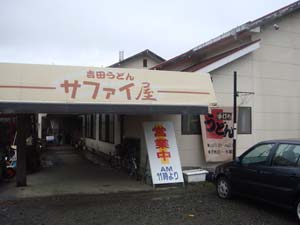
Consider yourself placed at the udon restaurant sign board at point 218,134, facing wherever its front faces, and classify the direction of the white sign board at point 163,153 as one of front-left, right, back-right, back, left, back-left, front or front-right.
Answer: front-right

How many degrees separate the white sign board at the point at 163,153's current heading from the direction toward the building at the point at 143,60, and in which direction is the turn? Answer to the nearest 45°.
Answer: approximately 180°

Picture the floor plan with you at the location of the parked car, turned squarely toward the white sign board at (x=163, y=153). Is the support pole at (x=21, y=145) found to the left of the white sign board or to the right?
left

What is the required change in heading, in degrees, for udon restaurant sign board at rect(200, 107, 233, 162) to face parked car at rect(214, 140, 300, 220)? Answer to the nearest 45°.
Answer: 0° — it already faces it

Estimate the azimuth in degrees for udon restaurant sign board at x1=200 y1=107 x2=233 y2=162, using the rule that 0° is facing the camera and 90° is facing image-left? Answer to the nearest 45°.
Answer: approximately 0°

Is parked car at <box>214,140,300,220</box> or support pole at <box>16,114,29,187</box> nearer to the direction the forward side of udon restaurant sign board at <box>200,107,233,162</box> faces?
the parked car

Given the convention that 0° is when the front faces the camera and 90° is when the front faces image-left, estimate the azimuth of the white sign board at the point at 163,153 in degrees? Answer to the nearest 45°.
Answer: approximately 0°

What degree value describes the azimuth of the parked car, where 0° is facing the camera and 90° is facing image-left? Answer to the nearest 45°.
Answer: approximately 135°

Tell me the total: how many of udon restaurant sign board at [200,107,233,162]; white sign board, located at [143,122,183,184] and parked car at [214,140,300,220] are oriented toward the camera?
2

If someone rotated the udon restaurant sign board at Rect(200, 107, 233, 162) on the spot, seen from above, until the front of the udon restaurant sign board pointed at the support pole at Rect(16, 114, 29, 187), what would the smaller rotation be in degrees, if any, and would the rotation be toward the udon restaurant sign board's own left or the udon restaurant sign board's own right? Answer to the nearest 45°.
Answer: approximately 45° to the udon restaurant sign board's own right

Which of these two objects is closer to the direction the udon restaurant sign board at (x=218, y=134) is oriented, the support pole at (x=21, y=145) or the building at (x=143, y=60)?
the support pole

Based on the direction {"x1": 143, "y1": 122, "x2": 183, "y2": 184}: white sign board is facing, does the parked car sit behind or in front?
in front
